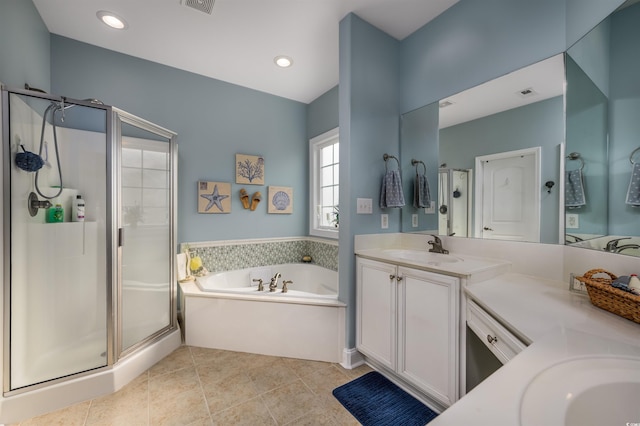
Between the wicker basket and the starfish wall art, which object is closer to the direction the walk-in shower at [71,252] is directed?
the wicker basket

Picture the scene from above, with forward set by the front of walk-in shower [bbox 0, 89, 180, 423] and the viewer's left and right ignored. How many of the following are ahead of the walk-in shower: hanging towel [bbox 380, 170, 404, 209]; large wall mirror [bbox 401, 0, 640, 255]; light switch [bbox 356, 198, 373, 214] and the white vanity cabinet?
4

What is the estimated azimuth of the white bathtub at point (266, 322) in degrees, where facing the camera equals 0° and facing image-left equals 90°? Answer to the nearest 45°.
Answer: approximately 0°

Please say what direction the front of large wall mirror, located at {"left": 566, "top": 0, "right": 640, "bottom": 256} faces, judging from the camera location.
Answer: facing the viewer and to the left of the viewer

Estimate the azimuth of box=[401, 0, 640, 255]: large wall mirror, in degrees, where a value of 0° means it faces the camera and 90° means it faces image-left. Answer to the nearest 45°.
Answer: approximately 45°

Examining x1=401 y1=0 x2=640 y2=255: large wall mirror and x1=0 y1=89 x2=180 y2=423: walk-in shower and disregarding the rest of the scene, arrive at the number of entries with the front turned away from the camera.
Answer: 0

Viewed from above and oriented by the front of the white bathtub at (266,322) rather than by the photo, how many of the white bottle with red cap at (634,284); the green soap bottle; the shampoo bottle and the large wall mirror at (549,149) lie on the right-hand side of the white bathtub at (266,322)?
2

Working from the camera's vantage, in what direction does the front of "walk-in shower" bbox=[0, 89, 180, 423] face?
facing the viewer and to the right of the viewer

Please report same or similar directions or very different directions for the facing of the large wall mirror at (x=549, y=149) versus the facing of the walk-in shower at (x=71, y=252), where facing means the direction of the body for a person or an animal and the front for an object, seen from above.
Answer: very different directions

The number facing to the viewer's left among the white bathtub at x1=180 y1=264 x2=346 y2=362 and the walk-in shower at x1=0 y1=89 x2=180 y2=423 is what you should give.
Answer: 0

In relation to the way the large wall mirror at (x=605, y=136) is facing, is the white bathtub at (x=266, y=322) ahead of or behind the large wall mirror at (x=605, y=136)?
ahead

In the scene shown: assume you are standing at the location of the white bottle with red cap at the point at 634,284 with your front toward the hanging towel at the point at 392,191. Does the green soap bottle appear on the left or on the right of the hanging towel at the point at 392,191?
left
